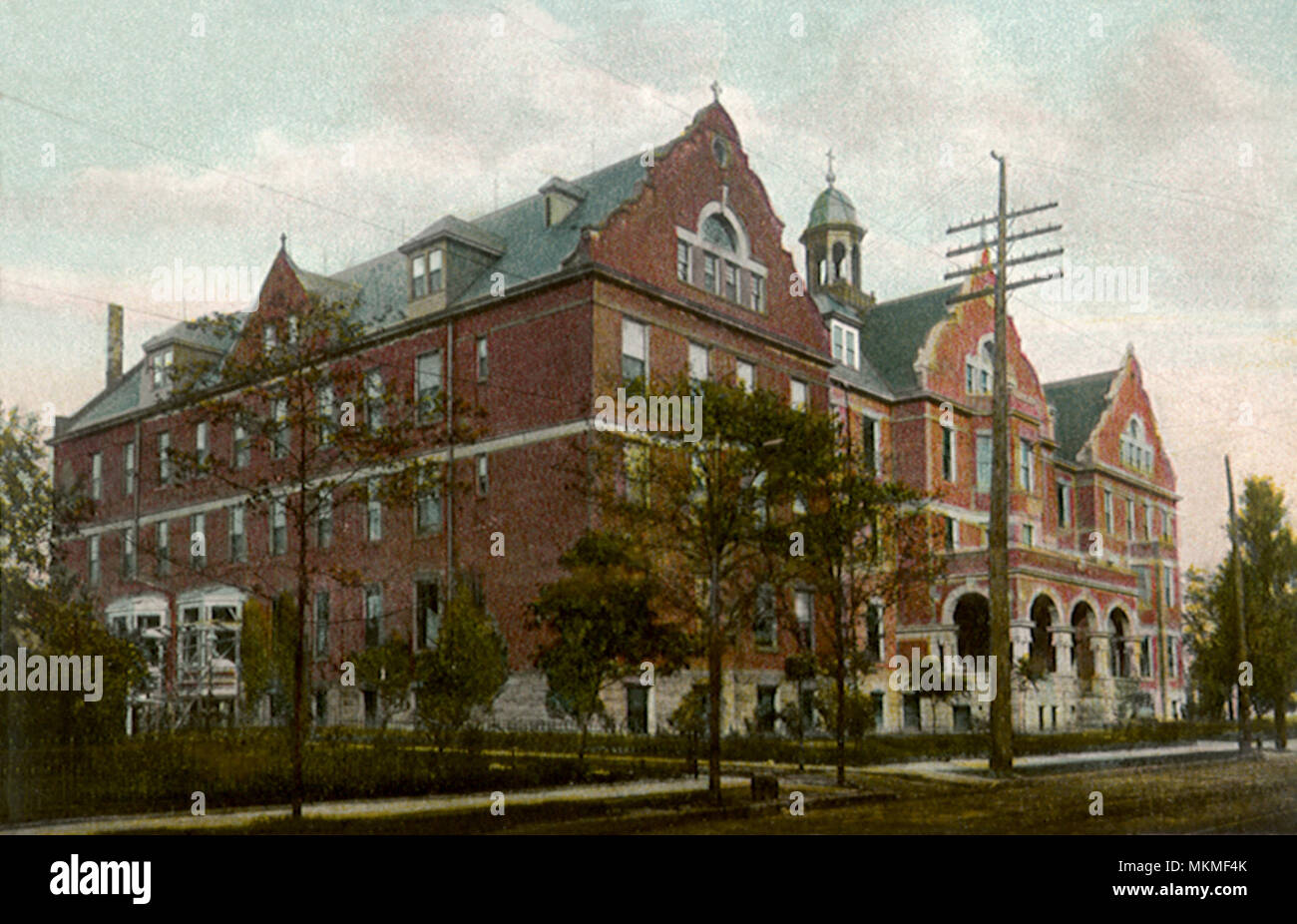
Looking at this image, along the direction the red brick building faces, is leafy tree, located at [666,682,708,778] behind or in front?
in front

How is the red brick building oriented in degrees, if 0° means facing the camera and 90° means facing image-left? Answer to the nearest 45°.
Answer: approximately 315°

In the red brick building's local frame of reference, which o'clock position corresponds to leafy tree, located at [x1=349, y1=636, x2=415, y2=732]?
The leafy tree is roughly at 2 o'clock from the red brick building.

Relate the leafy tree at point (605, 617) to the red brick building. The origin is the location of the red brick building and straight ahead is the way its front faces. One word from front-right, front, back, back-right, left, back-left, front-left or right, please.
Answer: front-right

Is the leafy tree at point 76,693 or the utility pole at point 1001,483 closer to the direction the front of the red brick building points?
the utility pole

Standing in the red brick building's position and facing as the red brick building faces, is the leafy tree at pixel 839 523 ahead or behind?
ahead

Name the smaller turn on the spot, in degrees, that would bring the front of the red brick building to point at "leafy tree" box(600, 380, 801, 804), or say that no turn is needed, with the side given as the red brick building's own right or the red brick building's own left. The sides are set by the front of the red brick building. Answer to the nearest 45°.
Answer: approximately 45° to the red brick building's own right

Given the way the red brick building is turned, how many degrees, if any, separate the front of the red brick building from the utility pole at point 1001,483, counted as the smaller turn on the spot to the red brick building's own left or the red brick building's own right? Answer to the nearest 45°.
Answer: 0° — it already faces it
